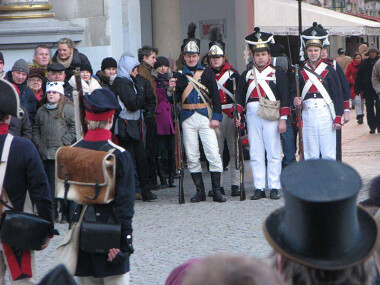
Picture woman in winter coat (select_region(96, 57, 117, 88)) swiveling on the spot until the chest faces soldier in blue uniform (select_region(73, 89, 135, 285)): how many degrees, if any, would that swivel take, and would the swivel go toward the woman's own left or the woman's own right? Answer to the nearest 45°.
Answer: approximately 45° to the woman's own right

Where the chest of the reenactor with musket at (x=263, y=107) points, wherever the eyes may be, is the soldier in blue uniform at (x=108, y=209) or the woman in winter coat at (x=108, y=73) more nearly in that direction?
the soldier in blue uniform

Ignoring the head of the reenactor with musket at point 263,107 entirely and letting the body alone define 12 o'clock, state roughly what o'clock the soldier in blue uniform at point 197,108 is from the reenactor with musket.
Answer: The soldier in blue uniform is roughly at 3 o'clock from the reenactor with musket.

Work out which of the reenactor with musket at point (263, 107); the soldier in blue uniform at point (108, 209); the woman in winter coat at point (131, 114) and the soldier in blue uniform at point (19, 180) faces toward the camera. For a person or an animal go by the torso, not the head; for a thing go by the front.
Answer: the reenactor with musket

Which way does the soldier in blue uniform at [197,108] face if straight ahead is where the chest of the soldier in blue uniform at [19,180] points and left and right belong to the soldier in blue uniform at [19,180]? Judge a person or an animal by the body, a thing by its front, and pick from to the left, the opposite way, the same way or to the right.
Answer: the opposite way

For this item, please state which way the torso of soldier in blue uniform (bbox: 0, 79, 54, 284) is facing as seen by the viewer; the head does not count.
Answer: away from the camera

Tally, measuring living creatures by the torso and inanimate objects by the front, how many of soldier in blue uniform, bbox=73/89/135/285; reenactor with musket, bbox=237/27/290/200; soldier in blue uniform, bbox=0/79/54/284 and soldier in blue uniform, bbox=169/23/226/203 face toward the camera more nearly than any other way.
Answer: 2

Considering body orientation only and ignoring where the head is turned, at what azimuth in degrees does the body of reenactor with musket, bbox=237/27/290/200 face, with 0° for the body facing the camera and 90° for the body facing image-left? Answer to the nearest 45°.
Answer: approximately 0°

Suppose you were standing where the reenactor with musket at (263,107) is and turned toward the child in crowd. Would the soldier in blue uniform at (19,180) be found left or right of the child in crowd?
left

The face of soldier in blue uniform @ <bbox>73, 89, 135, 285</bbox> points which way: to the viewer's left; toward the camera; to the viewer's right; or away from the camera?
away from the camera

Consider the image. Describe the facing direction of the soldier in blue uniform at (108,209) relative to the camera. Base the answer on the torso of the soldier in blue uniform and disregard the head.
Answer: away from the camera
